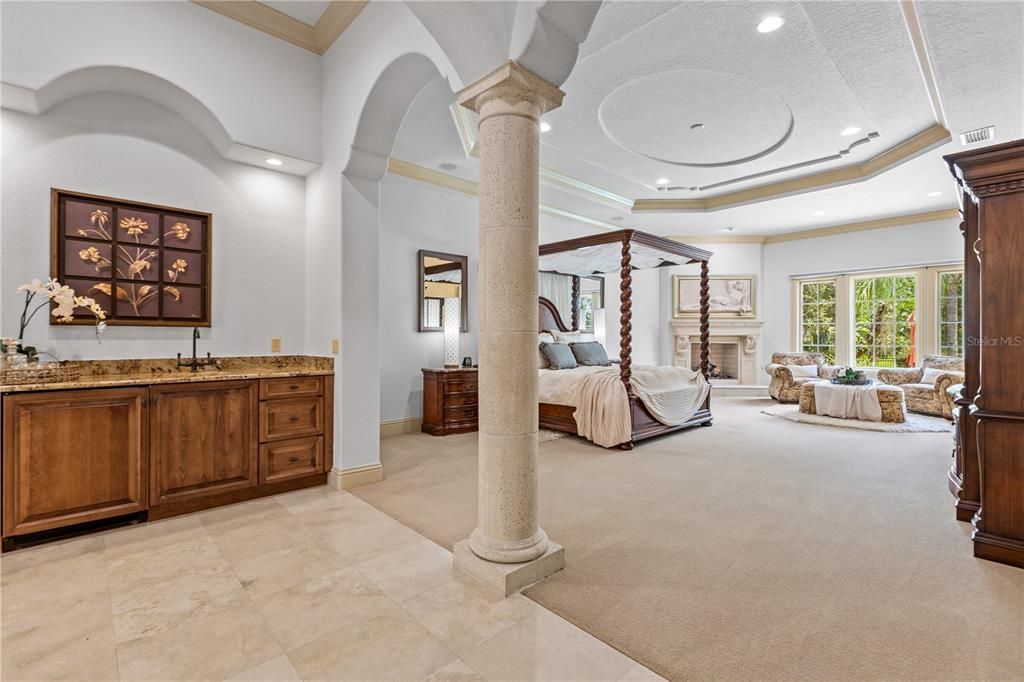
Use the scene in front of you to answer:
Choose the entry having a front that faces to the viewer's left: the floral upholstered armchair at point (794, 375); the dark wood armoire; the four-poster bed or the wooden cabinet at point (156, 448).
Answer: the dark wood armoire

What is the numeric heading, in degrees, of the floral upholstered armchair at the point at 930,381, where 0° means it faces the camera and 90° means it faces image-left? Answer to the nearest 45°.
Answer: approximately 45°

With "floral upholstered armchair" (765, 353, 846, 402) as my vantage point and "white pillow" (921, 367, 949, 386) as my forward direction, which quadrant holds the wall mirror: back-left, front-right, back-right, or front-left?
back-right

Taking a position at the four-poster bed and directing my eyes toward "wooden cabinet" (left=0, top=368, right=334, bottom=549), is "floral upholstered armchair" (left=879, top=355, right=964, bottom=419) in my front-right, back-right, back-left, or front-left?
back-left

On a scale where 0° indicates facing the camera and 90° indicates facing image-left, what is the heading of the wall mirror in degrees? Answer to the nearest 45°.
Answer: approximately 315°

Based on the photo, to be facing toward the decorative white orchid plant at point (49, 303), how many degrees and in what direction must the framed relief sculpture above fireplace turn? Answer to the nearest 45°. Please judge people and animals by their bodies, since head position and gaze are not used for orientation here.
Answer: approximately 45° to its right

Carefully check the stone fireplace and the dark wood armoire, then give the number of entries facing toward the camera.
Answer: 1

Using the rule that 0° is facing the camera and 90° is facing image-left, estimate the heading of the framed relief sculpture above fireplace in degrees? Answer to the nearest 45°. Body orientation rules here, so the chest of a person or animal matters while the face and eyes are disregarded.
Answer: approximately 0°

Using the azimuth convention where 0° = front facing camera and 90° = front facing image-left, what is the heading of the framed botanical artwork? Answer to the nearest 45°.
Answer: approximately 315°

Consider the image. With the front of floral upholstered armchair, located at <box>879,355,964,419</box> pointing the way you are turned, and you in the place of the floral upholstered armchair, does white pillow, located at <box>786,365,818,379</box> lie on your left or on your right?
on your right

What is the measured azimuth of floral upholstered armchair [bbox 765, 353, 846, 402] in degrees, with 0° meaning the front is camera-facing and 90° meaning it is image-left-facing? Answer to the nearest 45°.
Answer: approximately 315°

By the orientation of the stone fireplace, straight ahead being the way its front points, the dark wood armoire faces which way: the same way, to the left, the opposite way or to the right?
to the right

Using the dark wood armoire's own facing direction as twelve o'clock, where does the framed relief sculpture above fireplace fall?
The framed relief sculpture above fireplace is roughly at 2 o'clock from the dark wood armoire.

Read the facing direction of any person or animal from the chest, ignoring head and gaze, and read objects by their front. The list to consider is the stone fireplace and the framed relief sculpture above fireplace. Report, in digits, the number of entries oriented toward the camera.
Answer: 2

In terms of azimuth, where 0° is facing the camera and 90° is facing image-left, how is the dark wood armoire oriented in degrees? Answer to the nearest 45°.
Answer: approximately 90°

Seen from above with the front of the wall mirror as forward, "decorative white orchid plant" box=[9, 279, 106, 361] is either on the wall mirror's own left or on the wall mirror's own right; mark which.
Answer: on the wall mirror's own right
